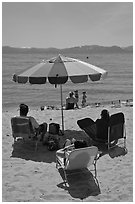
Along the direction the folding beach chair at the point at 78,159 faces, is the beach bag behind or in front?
in front

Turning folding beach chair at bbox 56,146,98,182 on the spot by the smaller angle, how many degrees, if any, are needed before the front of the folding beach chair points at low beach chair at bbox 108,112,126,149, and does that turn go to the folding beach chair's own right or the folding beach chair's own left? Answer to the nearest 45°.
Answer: approximately 90° to the folding beach chair's own right

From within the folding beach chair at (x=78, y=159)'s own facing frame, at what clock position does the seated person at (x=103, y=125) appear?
The seated person is roughly at 2 o'clock from the folding beach chair.

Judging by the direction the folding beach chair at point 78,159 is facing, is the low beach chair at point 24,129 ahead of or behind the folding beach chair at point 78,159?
ahead

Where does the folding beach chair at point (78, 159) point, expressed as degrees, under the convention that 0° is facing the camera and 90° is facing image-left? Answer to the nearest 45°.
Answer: approximately 135°

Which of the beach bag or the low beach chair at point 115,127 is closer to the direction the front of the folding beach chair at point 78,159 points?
the beach bag

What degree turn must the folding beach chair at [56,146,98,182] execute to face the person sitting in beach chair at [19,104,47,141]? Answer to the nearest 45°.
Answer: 0° — it already faces them

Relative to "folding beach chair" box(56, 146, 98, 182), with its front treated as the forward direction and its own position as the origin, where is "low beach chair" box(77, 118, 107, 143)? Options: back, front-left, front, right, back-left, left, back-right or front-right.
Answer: front-right
